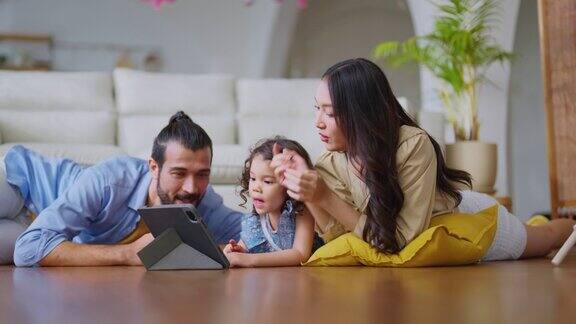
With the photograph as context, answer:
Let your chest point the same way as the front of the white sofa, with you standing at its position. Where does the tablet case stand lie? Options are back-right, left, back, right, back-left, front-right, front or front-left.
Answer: front

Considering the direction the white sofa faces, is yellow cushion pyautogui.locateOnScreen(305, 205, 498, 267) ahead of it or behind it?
ahead

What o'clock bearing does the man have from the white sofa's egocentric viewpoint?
The man is roughly at 12 o'clock from the white sofa.

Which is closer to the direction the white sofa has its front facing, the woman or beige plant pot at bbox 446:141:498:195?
the woman

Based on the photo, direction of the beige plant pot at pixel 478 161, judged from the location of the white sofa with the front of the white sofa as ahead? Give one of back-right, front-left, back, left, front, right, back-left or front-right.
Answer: left

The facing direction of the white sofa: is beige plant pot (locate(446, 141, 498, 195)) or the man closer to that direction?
the man

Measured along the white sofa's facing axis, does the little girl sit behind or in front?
in front

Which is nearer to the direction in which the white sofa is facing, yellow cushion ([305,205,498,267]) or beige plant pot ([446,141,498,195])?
the yellow cushion

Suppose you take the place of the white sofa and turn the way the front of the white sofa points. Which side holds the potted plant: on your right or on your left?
on your left

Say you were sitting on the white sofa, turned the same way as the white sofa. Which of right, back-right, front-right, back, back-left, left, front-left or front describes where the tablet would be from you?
front

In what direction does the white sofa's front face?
toward the camera

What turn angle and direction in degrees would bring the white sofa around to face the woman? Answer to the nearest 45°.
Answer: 0° — it already faces them

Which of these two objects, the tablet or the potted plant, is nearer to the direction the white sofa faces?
the tablet
